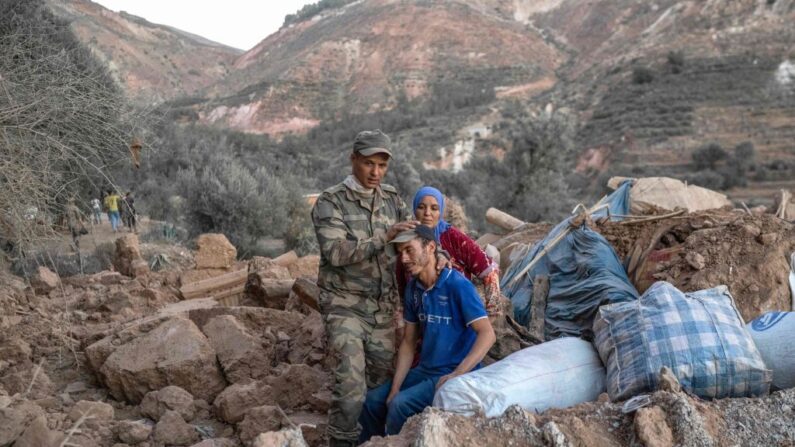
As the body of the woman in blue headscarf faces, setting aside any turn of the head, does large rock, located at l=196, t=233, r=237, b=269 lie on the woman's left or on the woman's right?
on the woman's right

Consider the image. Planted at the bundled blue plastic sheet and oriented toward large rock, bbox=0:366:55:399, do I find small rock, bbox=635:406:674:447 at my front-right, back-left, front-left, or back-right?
front-left

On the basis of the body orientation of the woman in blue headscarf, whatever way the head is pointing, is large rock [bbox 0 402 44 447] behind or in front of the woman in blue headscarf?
in front

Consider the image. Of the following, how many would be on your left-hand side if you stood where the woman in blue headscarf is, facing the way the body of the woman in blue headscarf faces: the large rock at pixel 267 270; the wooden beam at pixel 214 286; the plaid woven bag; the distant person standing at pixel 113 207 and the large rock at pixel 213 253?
1

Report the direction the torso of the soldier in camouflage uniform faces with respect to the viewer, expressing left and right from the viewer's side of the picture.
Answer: facing the viewer and to the right of the viewer

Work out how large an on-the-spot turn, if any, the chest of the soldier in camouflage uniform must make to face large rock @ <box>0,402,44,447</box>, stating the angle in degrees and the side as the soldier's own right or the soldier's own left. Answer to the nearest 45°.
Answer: approximately 135° to the soldier's own right

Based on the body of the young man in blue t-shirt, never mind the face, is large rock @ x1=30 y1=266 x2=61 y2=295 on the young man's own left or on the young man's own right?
on the young man's own right

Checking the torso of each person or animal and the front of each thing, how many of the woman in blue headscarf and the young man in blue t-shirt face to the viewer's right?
0

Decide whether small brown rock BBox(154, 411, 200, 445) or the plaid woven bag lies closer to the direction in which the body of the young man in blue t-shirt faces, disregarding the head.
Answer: the small brown rock

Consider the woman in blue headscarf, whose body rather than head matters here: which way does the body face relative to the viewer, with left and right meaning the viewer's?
facing the viewer and to the left of the viewer

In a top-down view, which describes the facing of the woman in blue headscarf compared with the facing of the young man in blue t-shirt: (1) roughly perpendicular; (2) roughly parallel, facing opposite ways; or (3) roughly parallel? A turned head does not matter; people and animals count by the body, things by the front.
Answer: roughly parallel

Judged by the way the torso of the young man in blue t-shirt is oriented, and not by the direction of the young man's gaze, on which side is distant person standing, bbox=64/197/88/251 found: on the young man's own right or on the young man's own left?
on the young man's own right

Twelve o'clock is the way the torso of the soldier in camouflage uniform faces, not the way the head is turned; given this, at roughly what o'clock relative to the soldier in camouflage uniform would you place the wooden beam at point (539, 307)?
The wooden beam is roughly at 9 o'clock from the soldier in camouflage uniform.
